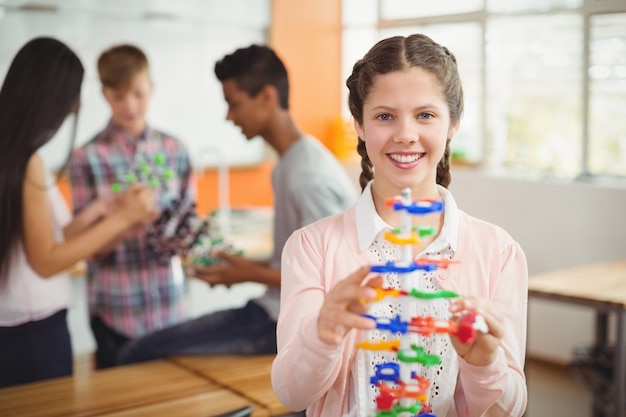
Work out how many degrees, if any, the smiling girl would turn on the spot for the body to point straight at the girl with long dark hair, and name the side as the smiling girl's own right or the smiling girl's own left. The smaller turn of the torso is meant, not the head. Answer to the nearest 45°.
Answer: approximately 135° to the smiling girl's own right

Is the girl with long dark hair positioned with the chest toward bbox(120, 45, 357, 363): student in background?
yes

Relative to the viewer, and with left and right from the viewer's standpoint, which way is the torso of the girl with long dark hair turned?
facing to the right of the viewer

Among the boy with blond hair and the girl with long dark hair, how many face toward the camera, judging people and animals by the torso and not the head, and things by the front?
1

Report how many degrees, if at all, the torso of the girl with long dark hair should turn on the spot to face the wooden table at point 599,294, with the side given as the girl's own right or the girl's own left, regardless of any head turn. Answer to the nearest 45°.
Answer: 0° — they already face it

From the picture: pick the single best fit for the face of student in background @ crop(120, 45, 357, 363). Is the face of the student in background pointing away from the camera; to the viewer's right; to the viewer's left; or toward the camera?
to the viewer's left

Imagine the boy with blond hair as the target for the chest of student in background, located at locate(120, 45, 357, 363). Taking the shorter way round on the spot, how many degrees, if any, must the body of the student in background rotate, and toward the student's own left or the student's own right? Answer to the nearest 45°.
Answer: approximately 45° to the student's own right

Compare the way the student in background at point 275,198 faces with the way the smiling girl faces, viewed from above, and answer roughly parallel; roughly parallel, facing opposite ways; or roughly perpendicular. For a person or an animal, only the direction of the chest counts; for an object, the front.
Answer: roughly perpendicular

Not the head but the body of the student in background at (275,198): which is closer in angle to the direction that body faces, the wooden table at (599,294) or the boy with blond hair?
the boy with blond hair

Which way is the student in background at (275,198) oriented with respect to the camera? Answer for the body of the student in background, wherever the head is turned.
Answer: to the viewer's left

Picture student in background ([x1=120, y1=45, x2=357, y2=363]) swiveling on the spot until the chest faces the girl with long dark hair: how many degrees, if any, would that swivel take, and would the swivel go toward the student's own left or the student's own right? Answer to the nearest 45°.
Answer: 0° — they already face them

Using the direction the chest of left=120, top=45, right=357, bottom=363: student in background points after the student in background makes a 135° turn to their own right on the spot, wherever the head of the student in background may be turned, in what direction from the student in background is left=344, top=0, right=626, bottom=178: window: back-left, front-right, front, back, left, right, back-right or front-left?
front

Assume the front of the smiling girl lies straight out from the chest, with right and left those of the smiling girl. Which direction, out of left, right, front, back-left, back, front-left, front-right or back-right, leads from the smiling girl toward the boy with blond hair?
back-right
